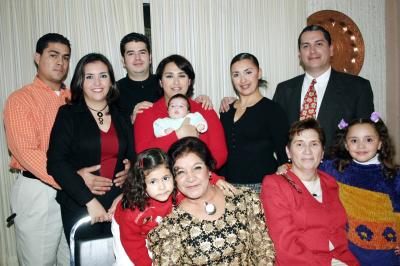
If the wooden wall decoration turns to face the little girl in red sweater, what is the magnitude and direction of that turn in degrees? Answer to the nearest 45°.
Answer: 0° — it already faces them

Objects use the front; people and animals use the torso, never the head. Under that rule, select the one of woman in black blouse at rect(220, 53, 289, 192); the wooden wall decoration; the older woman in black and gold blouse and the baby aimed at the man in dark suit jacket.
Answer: the wooden wall decoration

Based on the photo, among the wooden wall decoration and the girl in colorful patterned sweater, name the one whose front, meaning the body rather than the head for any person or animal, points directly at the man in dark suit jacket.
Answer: the wooden wall decoration

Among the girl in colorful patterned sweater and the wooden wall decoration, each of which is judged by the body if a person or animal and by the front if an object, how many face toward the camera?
2
